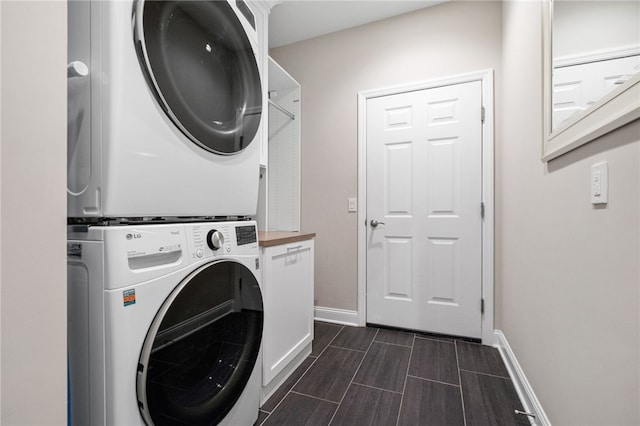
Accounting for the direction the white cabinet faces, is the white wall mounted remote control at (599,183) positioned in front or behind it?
in front

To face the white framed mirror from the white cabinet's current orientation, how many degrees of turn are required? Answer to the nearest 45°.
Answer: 0° — it already faces it

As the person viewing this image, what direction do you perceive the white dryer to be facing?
facing the viewer and to the right of the viewer

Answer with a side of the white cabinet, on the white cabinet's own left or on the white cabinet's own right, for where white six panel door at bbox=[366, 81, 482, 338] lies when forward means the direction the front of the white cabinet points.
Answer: on the white cabinet's own left

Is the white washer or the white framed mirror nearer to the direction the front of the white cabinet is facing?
the white framed mirror

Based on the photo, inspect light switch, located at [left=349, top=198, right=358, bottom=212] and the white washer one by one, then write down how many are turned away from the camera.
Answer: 0

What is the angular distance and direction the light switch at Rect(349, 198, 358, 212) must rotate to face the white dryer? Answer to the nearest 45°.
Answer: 0° — it already faces it

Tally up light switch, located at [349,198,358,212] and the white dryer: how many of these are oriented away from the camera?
0

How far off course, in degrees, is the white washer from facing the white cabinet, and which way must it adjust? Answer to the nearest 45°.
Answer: approximately 90° to its left

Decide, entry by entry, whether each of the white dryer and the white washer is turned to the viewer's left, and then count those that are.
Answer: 0

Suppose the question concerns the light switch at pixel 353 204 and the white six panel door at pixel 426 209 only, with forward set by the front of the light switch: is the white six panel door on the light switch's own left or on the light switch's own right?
on the light switch's own left

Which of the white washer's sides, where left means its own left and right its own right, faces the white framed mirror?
front
